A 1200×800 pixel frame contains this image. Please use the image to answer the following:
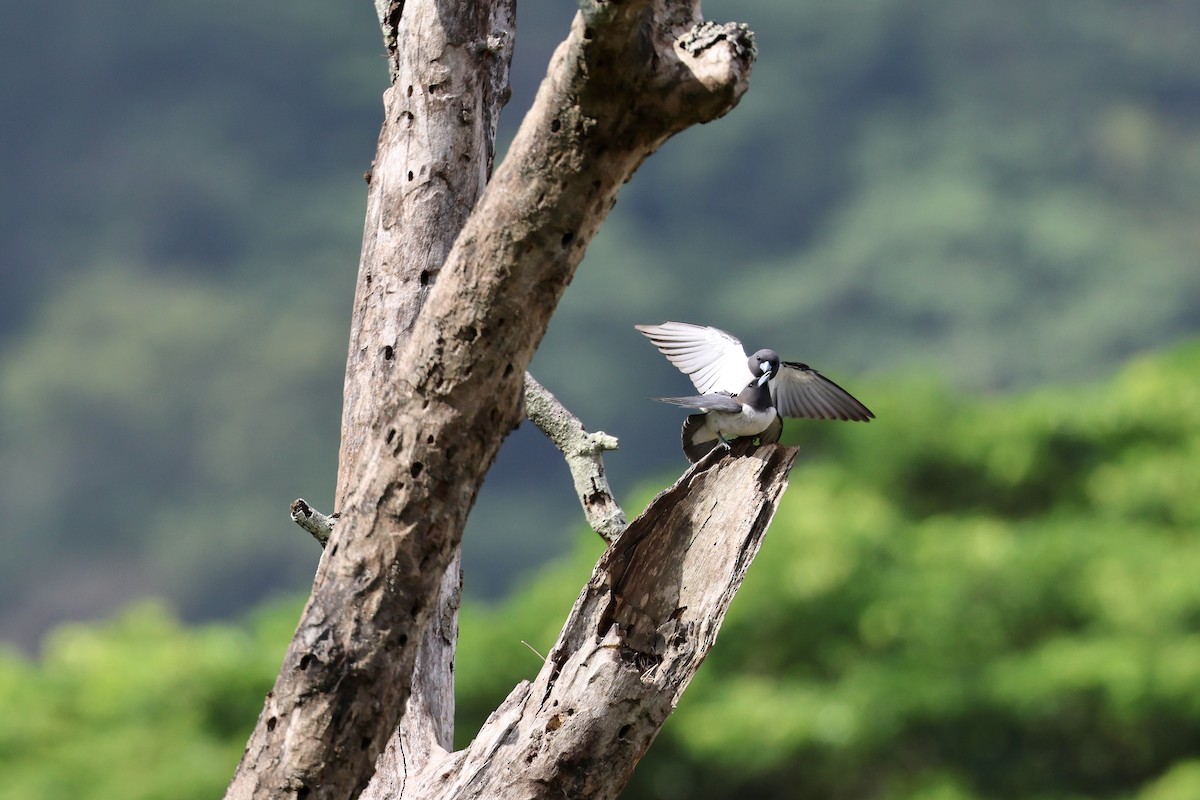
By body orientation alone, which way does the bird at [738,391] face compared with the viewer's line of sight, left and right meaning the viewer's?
facing the viewer and to the right of the viewer
